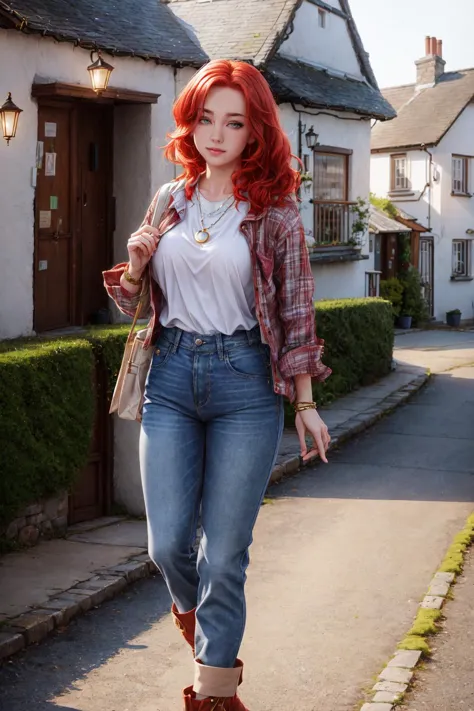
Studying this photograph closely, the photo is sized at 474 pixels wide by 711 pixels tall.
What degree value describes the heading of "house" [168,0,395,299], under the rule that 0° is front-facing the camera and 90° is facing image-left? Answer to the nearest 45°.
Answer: approximately 315°

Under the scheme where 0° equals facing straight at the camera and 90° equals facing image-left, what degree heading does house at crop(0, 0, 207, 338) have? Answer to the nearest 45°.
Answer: approximately 315°

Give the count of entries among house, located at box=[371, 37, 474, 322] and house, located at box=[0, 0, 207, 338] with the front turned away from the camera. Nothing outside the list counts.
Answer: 0

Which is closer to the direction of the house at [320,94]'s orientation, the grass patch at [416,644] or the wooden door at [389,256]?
the grass patch

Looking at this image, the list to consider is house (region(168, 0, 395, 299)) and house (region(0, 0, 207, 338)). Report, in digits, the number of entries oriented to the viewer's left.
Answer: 0

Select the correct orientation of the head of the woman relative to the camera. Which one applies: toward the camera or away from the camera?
toward the camera

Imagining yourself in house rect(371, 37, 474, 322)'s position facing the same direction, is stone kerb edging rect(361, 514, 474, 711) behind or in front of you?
in front

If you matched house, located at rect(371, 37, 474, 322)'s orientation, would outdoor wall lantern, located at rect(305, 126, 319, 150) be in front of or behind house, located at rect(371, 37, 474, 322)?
in front

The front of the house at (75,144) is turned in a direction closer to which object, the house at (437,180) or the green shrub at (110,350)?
the green shrub

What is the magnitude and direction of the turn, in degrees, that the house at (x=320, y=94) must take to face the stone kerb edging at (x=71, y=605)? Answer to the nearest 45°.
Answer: approximately 45° to its right

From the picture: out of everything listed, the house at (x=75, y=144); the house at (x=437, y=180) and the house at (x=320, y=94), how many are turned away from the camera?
0

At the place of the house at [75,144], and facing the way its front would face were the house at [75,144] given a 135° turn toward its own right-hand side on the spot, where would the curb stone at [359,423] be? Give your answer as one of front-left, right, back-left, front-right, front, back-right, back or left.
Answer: back
